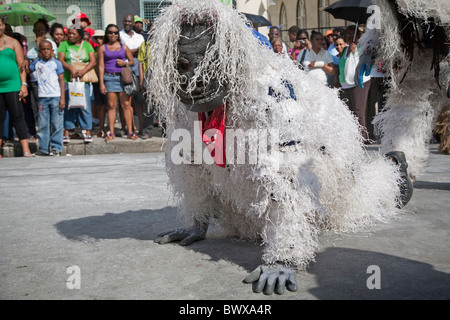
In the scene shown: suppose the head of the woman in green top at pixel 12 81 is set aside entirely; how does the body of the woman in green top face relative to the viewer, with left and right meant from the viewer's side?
facing the viewer

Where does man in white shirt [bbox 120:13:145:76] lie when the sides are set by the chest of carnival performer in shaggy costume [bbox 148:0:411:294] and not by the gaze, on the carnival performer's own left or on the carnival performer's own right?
on the carnival performer's own right

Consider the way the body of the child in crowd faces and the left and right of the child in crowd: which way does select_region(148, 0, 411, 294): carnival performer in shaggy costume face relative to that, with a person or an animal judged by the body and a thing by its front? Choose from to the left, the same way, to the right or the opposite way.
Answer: to the right

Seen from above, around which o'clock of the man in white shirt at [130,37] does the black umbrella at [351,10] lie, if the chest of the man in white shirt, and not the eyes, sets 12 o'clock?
The black umbrella is roughly at 10 o'clock from the man in white shirt.

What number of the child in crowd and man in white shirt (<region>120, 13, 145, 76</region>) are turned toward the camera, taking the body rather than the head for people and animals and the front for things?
2

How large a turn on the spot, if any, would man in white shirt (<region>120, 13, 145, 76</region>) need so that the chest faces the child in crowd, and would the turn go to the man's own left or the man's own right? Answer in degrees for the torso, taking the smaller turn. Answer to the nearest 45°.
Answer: approximately 45° to the man's own right

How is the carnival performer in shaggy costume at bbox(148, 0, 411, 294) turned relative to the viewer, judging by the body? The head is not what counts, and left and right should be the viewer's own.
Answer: facing the viewer and to the left of the viewer

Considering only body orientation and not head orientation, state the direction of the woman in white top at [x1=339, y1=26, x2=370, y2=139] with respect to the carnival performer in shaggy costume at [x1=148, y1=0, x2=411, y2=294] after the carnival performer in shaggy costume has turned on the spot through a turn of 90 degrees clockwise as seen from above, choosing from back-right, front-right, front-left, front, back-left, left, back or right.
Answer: front-right

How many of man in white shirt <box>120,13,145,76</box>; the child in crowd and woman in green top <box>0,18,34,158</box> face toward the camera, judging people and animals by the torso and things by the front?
3

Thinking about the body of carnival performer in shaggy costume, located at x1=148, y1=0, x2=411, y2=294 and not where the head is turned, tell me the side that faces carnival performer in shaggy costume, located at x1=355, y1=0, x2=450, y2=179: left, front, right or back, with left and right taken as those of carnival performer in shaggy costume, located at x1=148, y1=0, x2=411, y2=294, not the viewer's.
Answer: back

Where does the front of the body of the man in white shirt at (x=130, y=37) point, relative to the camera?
toward the camera

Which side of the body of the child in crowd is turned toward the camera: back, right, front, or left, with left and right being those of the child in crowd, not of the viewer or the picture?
front

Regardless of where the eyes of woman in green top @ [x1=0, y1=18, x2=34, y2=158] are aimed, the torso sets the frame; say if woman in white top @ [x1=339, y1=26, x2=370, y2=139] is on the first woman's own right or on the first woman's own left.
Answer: on the first woman's own left
